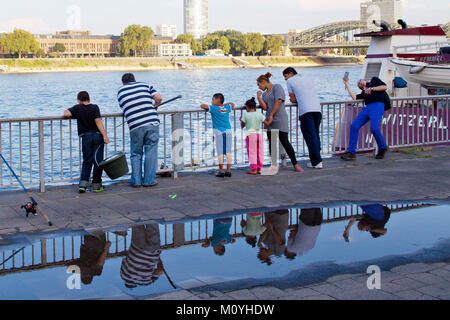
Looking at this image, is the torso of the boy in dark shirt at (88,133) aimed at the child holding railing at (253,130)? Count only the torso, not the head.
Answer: no

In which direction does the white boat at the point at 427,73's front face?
to the viewer's left

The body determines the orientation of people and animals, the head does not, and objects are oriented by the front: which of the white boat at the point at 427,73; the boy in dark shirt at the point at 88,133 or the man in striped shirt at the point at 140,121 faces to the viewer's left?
the white boat

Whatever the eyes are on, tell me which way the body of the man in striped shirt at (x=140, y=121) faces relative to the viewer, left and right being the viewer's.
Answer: facing away from the viewer

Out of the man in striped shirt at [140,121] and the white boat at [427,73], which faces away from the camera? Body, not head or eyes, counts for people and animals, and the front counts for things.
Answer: the man in striped shirt

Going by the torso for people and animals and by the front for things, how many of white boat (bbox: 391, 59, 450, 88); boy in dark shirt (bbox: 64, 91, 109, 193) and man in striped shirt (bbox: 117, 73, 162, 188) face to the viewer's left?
1

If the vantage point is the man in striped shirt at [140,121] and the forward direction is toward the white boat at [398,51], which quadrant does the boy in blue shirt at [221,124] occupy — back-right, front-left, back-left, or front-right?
front-right

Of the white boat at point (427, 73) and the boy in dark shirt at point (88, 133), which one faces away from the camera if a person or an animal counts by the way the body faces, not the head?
the boy in dark shirt

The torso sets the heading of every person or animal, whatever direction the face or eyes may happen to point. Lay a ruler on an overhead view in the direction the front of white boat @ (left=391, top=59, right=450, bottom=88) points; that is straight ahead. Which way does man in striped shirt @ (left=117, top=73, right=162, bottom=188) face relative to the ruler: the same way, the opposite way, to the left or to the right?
to the right

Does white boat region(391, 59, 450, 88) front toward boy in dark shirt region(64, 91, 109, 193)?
no

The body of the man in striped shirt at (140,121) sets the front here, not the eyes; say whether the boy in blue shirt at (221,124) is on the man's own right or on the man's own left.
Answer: on the man's own right

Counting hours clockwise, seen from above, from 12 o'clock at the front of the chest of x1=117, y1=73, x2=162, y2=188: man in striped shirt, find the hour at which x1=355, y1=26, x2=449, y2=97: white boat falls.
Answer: The white boat is roughly at 1 o'clock from the man in striped shirt.

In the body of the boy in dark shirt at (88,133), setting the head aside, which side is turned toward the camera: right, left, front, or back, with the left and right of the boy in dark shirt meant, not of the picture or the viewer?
back

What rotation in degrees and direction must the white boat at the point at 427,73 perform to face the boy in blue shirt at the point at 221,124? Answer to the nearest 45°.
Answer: approximately 90° to its left
